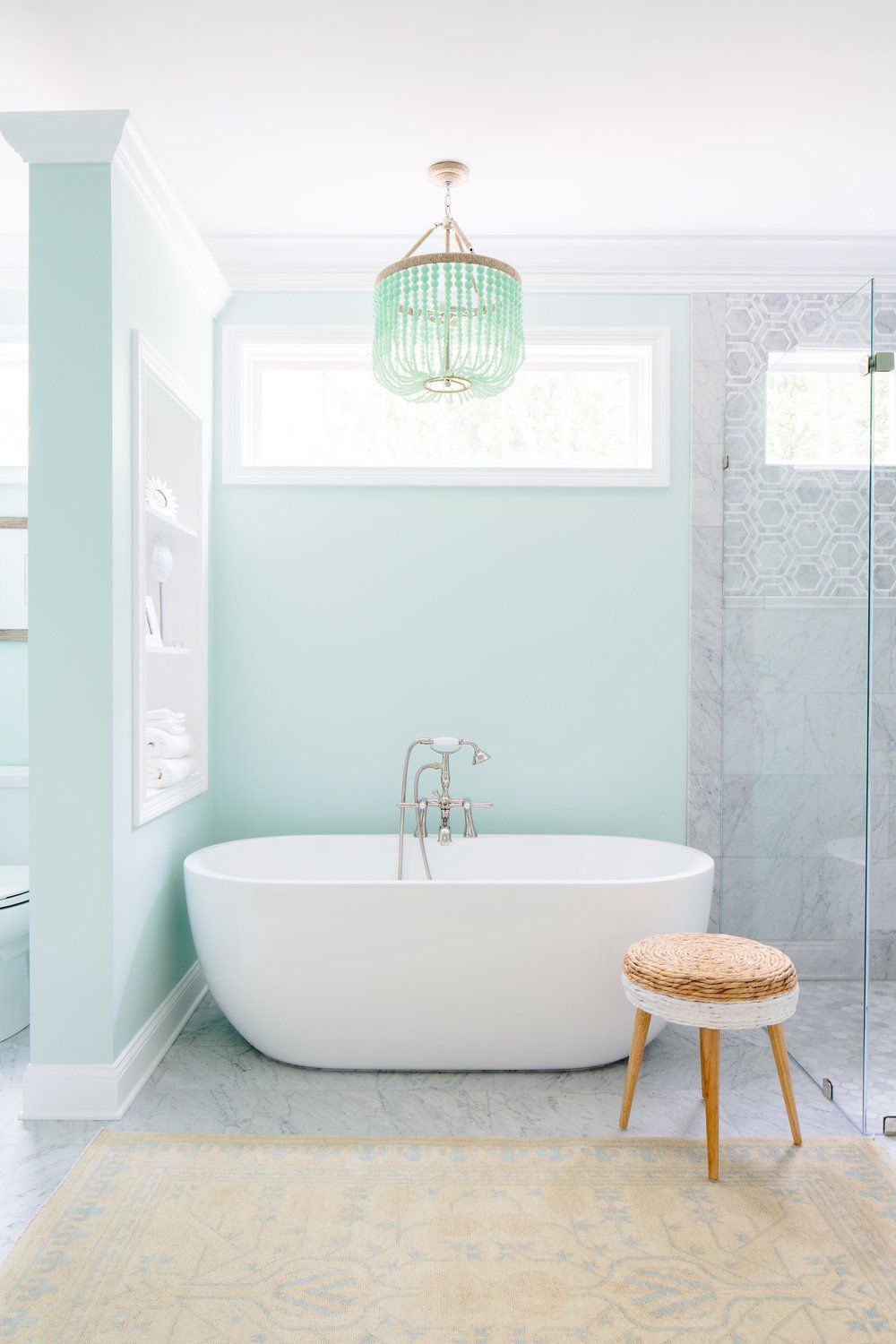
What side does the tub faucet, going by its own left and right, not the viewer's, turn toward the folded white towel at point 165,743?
right

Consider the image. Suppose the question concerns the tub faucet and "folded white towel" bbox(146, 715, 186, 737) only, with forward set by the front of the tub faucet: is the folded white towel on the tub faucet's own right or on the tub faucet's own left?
on the tub faucet's own right

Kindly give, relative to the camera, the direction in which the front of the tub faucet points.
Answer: facing the viewer

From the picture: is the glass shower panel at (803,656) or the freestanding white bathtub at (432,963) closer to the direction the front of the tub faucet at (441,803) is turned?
the freestanding white bathtub

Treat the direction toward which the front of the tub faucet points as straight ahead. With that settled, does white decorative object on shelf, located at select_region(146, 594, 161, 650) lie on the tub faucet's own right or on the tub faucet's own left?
on the tub faucet's own right

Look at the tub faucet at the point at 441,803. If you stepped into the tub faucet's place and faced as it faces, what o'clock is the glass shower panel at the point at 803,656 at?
The glass shower panel is roughly at 10 o'clock from the tub faucet.

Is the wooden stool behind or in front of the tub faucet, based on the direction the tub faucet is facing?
in front

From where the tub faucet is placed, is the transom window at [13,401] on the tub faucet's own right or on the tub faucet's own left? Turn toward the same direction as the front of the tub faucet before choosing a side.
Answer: on the tub faucet's own right

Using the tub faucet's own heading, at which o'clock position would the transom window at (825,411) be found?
The transom window is roughly at 10 o'clock from the tub faucet.

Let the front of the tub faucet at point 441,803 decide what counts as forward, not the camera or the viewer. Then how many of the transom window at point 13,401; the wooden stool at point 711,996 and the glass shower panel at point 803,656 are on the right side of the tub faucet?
1
